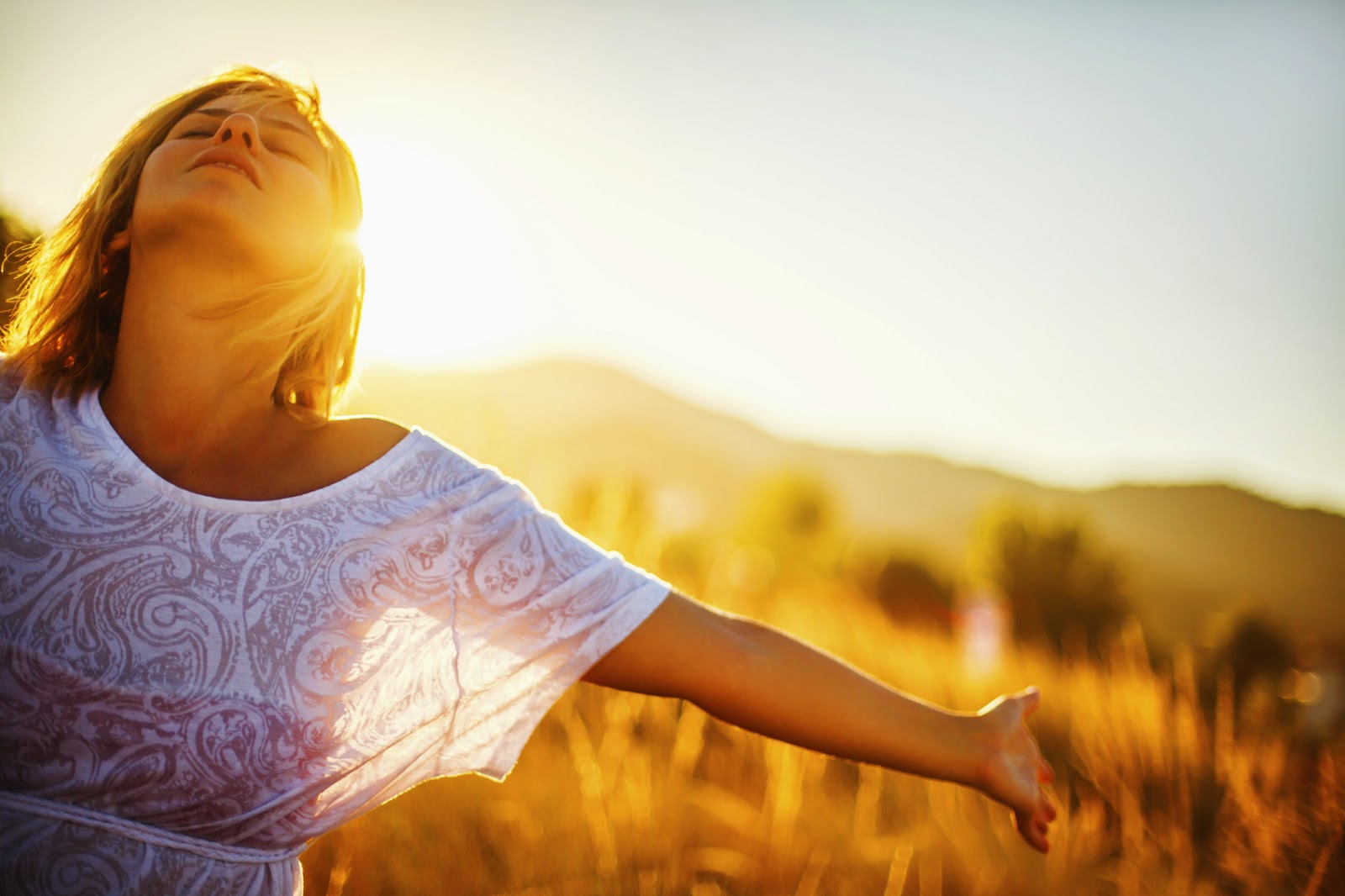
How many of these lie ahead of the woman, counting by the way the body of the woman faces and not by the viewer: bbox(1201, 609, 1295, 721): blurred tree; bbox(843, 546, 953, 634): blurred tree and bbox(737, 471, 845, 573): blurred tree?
0

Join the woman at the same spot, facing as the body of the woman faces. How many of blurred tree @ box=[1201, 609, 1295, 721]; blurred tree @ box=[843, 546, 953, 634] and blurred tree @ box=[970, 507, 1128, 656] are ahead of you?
0

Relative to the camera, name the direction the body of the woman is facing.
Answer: toward the camera

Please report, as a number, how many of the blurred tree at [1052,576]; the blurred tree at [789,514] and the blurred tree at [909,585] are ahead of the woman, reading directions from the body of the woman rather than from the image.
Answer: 0

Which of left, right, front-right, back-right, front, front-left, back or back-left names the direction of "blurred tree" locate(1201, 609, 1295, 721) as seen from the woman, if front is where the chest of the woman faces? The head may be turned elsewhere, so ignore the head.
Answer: back-left

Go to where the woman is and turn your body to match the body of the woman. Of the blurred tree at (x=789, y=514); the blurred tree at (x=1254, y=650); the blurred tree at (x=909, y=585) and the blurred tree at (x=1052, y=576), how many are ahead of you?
0

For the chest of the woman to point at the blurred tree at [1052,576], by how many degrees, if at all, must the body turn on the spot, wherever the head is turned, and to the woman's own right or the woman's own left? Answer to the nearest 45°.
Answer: approximately 135° to the woman's own left

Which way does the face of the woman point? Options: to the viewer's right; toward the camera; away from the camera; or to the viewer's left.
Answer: toward the camera
